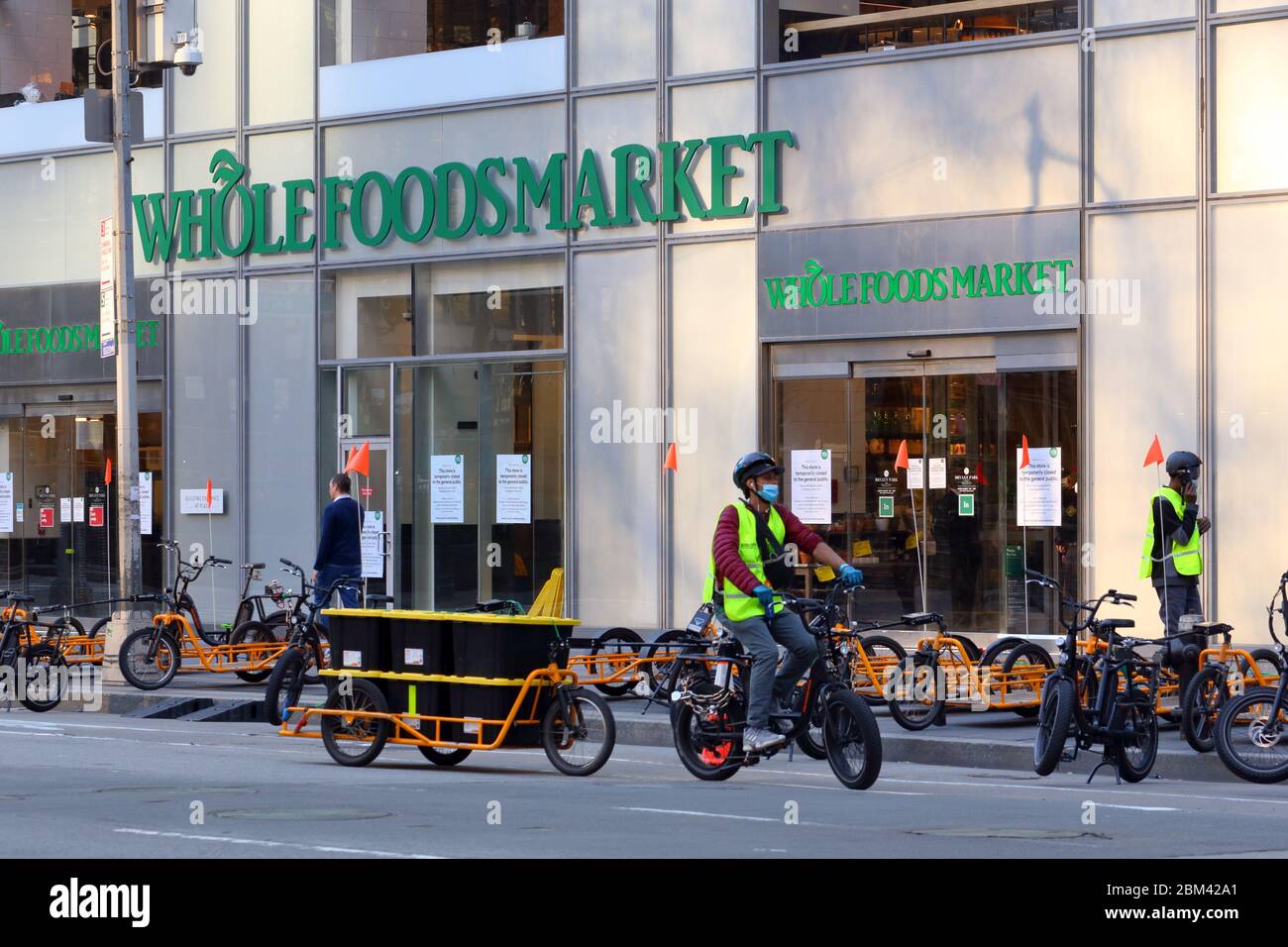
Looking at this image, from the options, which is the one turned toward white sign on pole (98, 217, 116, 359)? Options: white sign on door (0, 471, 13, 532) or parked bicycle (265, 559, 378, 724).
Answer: white sign on door (0, 471, 13, 532)

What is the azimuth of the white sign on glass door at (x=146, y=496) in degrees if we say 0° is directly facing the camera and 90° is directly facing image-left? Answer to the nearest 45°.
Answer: approximately 0°

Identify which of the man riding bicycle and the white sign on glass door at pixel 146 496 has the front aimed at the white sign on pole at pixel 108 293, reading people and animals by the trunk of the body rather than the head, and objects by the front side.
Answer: the white sign on glass door at pixel 146 496

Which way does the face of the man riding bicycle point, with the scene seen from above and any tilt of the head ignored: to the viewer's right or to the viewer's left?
to the viewer's right

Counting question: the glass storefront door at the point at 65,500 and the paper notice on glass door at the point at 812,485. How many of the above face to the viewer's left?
0

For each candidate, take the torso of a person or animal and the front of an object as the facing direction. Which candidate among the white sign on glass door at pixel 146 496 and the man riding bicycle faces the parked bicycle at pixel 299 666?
the white sign on glass door

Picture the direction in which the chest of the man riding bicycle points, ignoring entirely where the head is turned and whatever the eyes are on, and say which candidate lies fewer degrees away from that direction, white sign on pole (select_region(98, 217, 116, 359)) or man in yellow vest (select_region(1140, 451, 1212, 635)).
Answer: the man in yellow vest

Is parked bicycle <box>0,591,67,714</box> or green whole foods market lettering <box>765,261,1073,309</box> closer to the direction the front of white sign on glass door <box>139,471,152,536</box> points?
the parked bicycle

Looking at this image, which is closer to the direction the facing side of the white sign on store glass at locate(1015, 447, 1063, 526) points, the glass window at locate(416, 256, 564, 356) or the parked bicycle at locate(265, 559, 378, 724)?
the parked bicycle
